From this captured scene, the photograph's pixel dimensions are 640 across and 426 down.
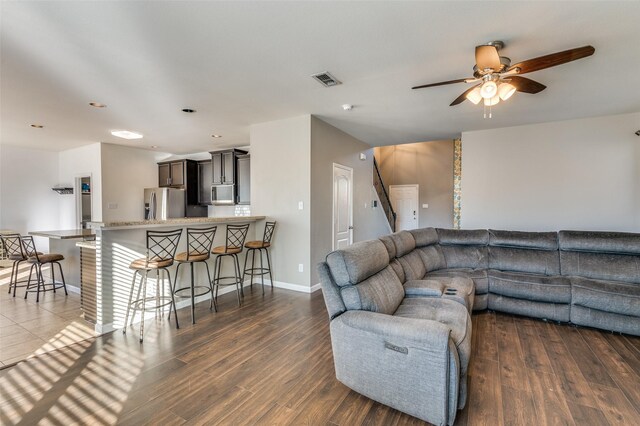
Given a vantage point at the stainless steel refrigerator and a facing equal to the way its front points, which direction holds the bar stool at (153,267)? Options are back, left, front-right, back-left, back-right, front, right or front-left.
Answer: front-left

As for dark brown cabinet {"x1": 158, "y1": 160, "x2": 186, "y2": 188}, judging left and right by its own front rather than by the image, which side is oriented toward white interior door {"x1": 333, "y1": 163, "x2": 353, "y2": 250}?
left

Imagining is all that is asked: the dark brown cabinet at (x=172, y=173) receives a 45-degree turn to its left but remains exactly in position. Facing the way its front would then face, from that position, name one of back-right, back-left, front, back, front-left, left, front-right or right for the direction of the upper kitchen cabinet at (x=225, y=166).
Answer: front-left

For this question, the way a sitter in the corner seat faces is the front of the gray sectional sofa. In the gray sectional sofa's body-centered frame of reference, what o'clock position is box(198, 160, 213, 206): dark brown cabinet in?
The dark brown cabinet is roughly at 5 o'clock from the gray sectional sofa.

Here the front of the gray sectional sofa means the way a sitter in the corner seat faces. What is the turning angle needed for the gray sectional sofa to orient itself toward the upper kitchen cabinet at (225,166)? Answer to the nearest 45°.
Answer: approximately 135° to its right

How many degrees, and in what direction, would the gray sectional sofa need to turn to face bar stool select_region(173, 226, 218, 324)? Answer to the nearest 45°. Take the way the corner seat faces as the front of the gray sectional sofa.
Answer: approximately 135° to its right

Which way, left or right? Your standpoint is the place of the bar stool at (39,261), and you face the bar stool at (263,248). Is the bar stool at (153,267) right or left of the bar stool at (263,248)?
right
